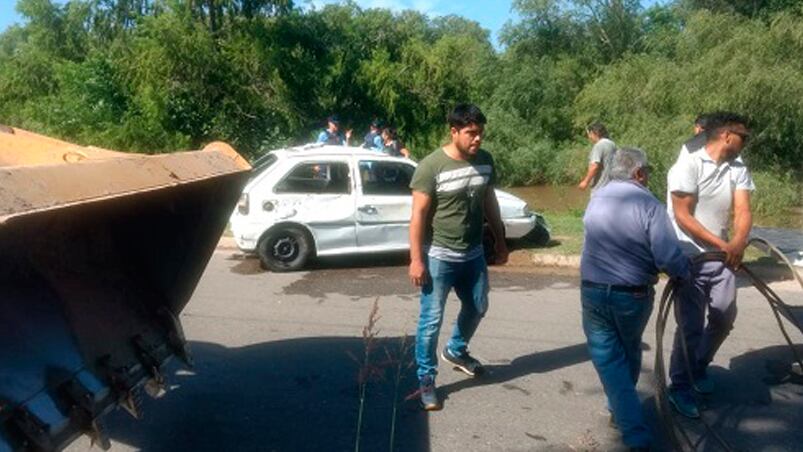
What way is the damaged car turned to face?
to the viewer's right

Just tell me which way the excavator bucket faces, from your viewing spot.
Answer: facing the viewer and to the right of the viewer

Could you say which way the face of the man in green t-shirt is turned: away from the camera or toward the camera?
toward the camera

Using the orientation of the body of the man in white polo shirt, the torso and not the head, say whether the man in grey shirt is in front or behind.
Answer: behind

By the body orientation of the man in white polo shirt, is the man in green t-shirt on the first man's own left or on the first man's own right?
on the first man's own right

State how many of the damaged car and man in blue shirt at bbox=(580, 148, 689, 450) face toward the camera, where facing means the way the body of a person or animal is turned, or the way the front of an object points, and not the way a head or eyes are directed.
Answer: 0

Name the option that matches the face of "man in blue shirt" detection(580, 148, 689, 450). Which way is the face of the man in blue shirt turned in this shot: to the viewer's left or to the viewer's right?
to the viewer's right

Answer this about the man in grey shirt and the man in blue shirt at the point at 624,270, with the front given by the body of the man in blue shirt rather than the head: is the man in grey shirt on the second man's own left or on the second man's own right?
on the second man's own left

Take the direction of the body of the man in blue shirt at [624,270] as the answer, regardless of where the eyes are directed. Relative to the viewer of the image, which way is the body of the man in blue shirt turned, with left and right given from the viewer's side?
facing away from the viewer and to the right of the viewer

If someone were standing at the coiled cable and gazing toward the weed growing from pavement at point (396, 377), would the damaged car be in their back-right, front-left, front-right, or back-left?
front-right

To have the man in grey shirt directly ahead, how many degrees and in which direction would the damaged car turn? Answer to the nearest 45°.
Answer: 0° — it already faces them
